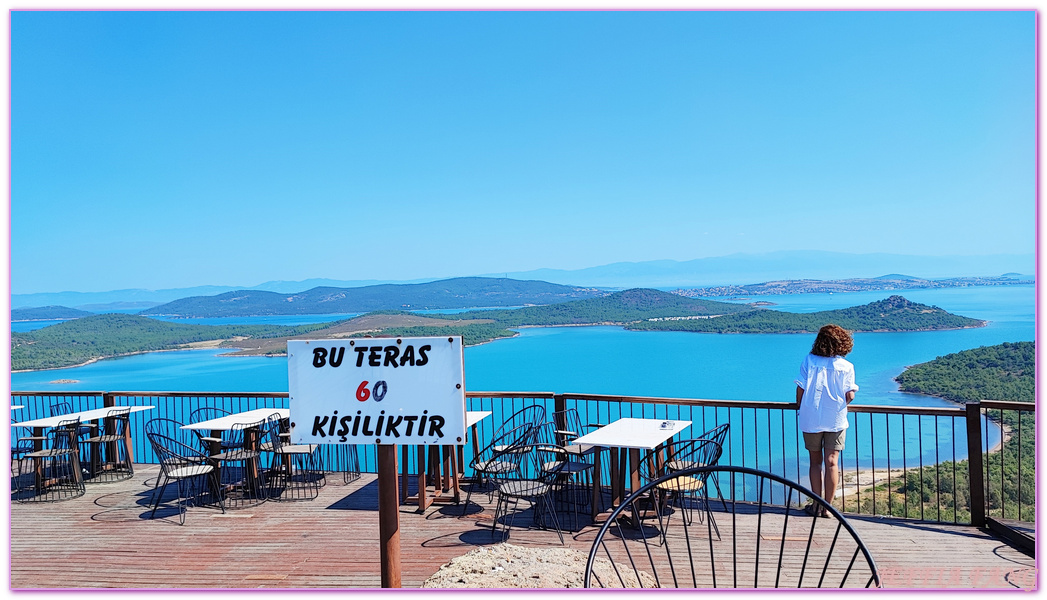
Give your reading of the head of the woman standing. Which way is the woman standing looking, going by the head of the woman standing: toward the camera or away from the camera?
away from the camera

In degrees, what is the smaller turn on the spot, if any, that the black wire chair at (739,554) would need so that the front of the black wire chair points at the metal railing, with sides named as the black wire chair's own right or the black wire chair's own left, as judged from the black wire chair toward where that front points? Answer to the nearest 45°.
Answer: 0° — it already faces it

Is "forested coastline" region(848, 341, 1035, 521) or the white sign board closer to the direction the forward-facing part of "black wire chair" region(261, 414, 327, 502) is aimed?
the forested coastline

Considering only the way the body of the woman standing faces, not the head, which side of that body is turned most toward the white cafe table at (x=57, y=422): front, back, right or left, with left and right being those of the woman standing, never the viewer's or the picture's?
left

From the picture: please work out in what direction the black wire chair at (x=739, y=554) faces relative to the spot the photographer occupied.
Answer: facing away from the viewer

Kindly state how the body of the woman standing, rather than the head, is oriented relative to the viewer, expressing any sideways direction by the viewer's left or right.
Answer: facing away from the viewer

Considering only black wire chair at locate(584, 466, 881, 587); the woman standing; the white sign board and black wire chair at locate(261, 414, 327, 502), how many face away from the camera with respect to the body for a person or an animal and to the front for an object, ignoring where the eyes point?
2

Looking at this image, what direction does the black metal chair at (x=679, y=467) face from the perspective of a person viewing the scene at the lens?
facing away from the viewer and to the left of the viewer

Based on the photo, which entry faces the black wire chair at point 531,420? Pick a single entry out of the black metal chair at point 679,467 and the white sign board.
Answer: the black metal chair
